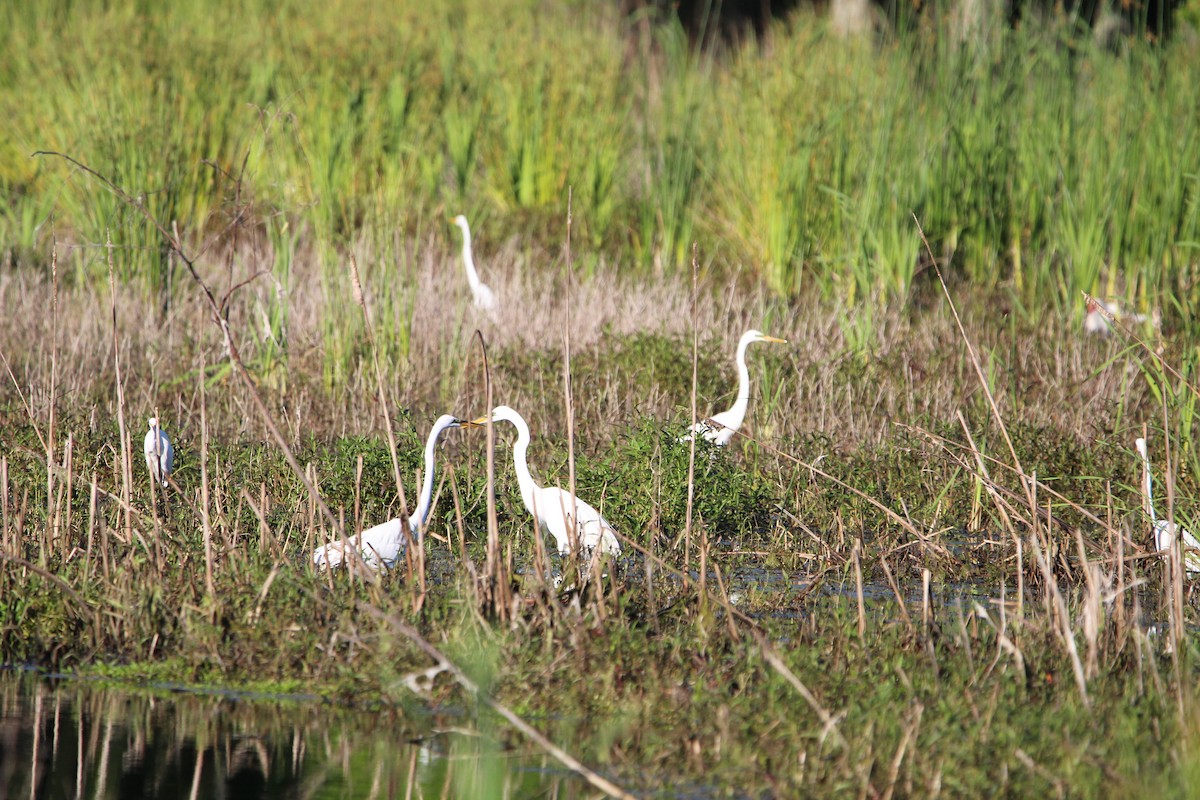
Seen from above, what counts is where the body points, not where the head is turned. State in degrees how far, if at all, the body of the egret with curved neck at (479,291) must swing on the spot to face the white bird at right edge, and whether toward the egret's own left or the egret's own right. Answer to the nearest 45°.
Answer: approximately 135° to the egret's own left

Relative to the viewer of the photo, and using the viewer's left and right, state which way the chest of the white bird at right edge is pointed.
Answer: facing to the left of the viewer

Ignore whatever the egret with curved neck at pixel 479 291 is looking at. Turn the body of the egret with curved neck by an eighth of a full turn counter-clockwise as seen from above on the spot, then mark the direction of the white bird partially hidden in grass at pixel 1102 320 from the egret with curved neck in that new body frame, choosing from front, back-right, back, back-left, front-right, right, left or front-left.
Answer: back-left

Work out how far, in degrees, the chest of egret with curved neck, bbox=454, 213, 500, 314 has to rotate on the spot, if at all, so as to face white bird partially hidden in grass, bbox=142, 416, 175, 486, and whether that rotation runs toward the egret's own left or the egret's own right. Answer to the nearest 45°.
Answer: approximately 90° to the egret's own left

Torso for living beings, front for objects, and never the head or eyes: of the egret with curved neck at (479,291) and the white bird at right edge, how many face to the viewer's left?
2

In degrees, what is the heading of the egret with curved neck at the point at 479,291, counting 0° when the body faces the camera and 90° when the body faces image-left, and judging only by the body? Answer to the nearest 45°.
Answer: approximately 90°

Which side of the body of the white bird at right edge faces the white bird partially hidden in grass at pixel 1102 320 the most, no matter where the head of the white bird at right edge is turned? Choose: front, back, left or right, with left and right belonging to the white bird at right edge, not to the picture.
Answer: right

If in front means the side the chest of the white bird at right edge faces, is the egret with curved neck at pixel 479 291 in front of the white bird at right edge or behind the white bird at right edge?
in front
